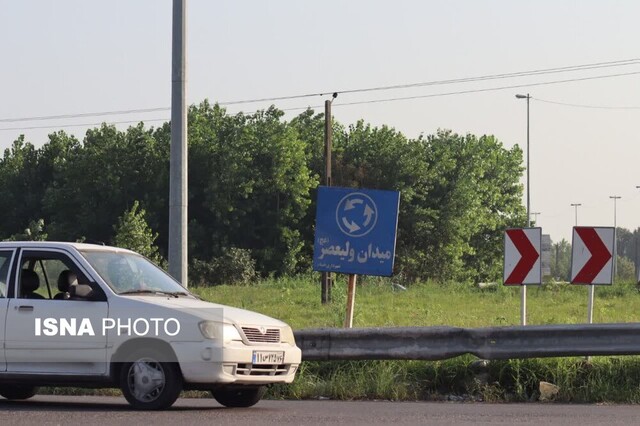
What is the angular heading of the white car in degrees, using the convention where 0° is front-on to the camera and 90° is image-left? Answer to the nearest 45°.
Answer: approximately 315°

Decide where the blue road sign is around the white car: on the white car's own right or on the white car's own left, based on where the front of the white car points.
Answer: on the white car's own left

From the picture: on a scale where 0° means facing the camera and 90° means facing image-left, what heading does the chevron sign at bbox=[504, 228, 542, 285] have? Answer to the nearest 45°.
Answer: approximately 0°

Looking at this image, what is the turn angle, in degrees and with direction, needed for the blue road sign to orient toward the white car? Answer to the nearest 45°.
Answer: approximately 45° to its right

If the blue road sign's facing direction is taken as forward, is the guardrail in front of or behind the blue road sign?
in front

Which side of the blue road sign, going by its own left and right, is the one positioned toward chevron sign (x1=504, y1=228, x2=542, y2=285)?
left

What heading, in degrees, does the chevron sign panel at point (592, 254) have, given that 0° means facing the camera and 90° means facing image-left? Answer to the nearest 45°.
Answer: approximately 0°

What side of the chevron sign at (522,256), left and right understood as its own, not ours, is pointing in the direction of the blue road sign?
right

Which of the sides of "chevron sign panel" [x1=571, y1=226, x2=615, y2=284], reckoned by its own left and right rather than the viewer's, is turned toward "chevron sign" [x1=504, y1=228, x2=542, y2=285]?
right

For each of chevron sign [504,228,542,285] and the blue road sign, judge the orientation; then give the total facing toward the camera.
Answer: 2

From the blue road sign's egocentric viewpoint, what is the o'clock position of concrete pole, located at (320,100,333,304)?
The concrete pole is roughly at 6 o'clock from the blue road sign.

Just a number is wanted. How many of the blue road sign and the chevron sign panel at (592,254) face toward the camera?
2

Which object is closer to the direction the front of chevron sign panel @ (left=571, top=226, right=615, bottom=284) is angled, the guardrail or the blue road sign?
the guardrail
